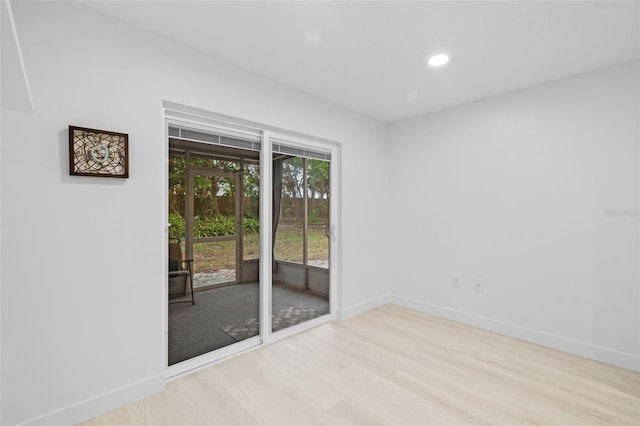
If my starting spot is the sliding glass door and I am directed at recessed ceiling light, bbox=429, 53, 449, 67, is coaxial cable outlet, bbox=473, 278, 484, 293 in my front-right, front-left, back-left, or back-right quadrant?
front-left

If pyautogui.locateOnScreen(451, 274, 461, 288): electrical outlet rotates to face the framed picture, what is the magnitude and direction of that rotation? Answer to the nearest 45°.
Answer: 0° — it already faces it

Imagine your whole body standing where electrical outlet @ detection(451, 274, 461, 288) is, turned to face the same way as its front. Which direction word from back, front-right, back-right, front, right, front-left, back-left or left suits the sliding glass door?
front

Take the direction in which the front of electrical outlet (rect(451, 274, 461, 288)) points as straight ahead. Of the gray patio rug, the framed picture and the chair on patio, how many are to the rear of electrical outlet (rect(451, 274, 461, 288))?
0

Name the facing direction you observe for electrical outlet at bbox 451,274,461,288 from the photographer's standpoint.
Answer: facing the viewer and to the left of the viewer

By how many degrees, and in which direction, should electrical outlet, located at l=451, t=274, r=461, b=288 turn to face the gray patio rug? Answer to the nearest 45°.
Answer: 0° — it already faces it

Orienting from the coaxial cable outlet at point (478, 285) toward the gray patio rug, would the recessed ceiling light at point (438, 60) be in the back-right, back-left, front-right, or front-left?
front-left

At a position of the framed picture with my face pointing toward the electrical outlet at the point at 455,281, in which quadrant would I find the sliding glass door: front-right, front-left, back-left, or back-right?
front-left

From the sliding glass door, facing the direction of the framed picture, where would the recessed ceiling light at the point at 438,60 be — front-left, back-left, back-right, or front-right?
back-left
